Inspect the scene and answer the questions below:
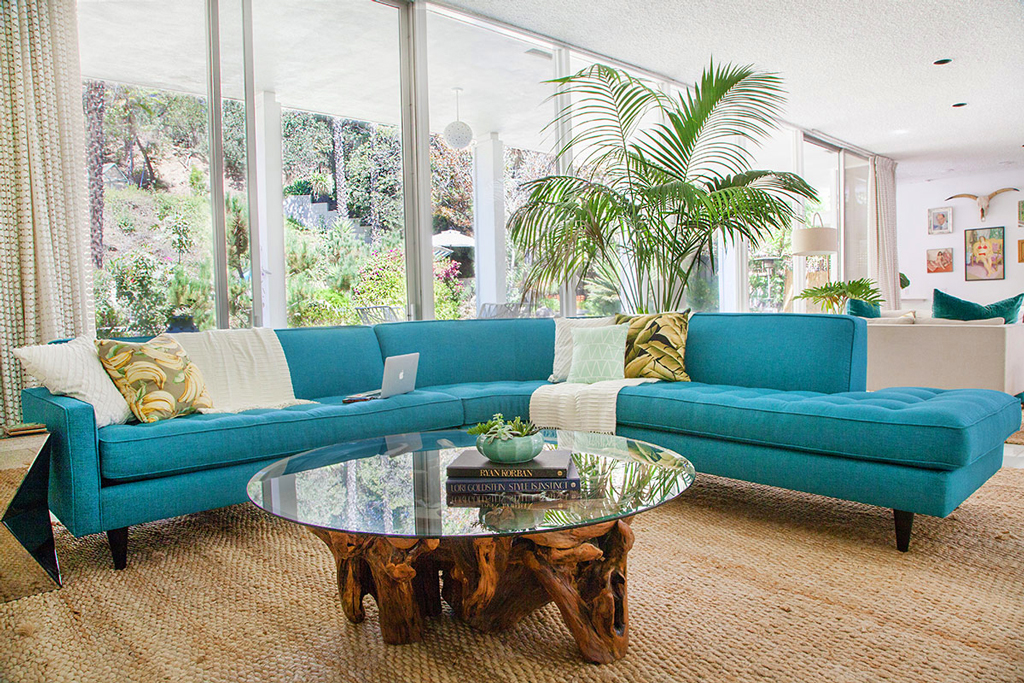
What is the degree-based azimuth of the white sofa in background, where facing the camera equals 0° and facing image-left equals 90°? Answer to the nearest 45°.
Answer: approximately 180°

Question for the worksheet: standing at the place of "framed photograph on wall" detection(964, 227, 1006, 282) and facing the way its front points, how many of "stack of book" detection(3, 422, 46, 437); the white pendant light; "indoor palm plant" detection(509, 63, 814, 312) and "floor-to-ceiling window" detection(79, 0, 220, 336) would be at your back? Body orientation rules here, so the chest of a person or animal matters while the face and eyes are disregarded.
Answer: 0

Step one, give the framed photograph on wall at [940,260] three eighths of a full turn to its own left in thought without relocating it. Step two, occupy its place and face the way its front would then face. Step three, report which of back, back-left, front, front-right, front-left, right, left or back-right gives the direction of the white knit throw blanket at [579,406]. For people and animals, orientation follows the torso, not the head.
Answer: back-right

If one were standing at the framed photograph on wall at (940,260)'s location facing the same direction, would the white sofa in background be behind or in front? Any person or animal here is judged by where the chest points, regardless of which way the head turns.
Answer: in front

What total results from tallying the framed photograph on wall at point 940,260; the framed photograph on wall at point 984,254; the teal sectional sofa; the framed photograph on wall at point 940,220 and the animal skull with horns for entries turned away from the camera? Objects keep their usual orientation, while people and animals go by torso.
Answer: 0

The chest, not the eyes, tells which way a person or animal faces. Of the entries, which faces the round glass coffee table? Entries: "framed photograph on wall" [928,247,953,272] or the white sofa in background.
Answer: the framed photograph on wall

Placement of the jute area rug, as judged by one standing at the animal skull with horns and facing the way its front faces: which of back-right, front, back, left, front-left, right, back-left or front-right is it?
front

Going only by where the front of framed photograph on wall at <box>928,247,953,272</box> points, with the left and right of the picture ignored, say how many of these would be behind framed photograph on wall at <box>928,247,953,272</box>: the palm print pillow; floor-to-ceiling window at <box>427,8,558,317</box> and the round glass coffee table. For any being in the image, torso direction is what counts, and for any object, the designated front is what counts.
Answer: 0

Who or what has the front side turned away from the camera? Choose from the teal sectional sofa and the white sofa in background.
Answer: the white sofa in background

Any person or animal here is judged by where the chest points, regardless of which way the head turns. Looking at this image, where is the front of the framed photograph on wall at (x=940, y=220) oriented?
toward the camera

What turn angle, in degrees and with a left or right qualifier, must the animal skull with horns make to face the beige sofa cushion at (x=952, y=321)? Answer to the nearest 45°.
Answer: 0° — it already faces it

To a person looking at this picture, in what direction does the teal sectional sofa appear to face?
facing the viewer

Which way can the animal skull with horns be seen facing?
toward the camera
